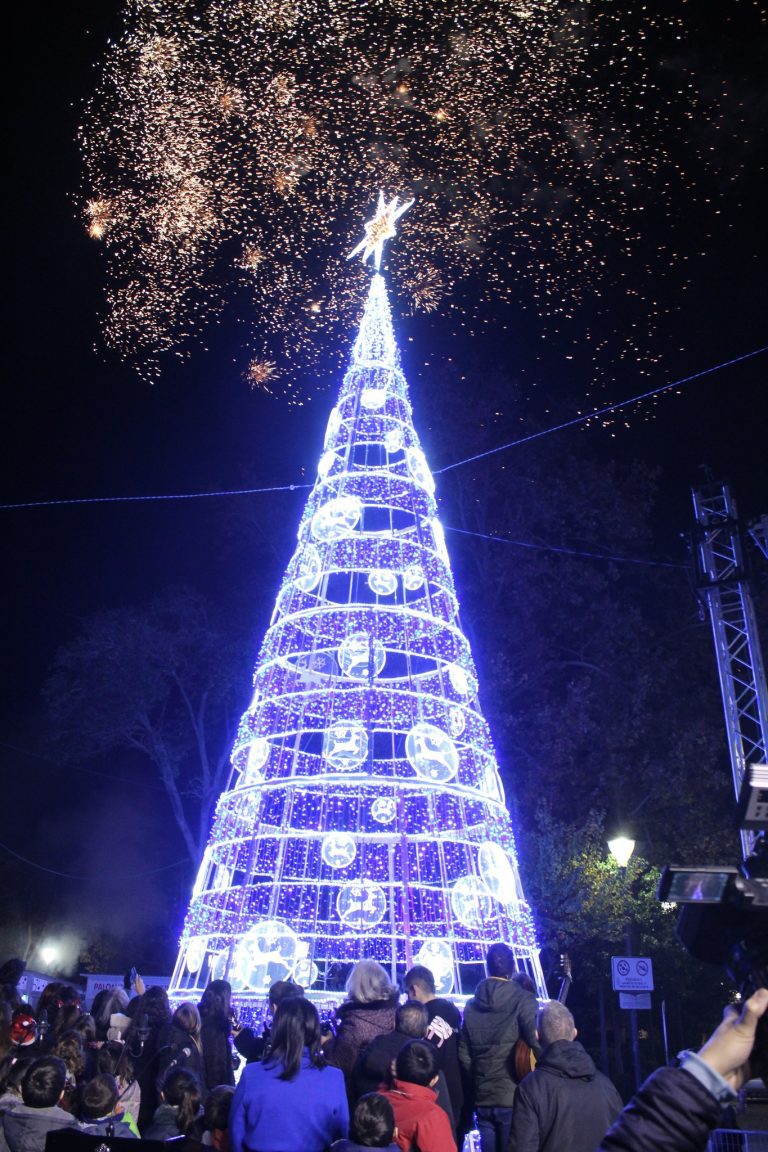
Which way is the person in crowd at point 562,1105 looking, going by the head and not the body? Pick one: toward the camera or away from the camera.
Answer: away from the camera

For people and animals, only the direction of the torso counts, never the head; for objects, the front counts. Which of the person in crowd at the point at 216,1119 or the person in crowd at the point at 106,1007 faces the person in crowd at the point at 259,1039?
the person in crowd at the point at 216,1119

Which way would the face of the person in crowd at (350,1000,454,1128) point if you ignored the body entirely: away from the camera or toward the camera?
away from the camera

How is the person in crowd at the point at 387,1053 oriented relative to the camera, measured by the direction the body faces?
away from the camera

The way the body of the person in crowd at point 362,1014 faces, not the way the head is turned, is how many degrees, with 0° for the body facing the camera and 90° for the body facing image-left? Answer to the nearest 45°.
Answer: approximately 180°

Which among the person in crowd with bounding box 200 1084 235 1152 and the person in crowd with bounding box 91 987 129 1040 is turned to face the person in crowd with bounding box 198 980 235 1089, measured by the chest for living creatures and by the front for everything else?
the person in crowd with bounding box 200 1084 235 1152

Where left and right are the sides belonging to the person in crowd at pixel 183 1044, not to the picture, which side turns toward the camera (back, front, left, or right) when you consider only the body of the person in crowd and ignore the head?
back

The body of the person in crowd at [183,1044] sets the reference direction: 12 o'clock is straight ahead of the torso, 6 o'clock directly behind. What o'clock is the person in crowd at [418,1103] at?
the person in crowd at [418,1103] is roughly at 5 o'clock from the person in crowd at [183,1044].

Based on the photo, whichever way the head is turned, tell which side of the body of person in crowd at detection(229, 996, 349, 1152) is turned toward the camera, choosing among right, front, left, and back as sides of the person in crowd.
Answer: back

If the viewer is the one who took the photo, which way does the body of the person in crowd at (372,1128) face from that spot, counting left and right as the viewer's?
facing away from the viewer

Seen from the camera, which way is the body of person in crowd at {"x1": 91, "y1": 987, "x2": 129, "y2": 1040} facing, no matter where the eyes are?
away from the camera
